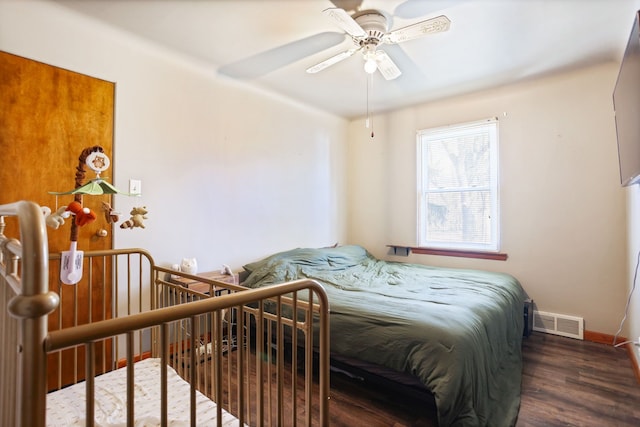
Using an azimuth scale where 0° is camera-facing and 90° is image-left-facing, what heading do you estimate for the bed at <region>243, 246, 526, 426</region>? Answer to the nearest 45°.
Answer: approximately 315°

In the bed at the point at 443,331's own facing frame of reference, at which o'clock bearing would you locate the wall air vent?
The wall air vent is roughly at 9 o'clock from the bed.

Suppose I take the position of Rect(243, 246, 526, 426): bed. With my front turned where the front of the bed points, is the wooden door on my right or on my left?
on my right

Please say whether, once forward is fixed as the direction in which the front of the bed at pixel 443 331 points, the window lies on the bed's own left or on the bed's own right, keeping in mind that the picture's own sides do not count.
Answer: on the bed's own left

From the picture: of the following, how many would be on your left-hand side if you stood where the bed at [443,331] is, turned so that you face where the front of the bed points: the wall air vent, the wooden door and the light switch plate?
1

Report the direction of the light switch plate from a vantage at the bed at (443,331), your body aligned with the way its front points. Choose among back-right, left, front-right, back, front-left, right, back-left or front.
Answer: back-right
